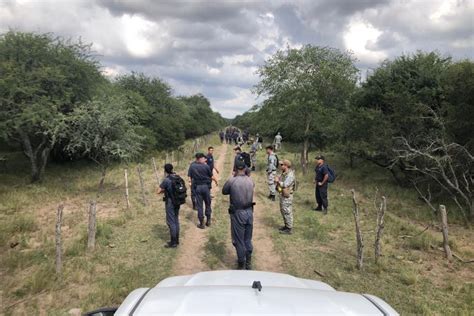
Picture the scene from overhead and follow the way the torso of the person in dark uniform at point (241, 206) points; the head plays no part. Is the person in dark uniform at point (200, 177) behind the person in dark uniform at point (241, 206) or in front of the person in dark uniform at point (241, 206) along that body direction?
in front

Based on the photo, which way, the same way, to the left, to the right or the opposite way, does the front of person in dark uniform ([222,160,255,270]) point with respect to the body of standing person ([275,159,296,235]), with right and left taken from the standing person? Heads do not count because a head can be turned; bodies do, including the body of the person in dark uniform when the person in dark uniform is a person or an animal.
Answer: to the right

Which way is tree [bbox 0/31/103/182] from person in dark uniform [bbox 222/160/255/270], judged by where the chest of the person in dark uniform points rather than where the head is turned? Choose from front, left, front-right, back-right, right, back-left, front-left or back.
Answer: front-left

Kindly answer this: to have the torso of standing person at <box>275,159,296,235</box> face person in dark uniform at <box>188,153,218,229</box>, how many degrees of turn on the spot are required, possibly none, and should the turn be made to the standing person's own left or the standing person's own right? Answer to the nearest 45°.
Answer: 0° — they already face them

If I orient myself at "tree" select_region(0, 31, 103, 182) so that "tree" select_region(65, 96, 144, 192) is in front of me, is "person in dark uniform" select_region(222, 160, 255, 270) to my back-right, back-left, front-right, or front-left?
front-right

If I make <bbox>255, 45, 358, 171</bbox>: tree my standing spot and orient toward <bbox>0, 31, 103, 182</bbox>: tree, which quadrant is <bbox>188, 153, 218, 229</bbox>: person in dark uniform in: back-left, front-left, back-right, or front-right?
front-left

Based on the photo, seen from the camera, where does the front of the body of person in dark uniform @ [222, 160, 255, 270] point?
away from the camera

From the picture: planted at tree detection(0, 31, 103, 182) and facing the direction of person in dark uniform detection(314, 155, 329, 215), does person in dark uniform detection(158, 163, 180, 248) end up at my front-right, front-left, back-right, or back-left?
front-right

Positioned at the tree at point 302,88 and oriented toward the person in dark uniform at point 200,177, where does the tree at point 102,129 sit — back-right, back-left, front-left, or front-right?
front-right

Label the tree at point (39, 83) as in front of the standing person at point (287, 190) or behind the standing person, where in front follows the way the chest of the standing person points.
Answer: in front

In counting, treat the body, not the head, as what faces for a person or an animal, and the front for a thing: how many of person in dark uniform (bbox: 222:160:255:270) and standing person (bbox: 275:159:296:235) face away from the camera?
1
